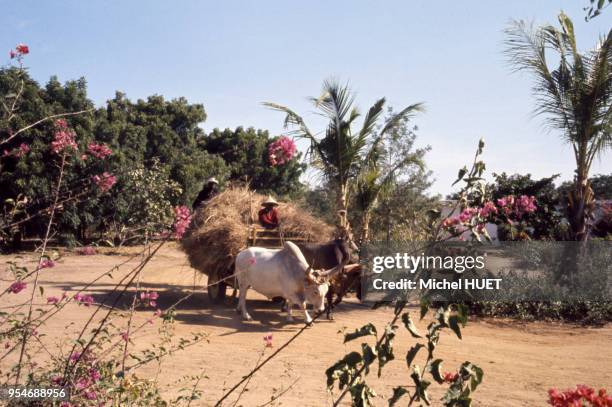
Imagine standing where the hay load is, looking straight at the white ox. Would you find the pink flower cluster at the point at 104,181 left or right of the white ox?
right

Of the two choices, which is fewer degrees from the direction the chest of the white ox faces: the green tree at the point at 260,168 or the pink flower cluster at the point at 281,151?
the pink flower cluster

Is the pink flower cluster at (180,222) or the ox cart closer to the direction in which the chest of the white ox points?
the pink flower cluster

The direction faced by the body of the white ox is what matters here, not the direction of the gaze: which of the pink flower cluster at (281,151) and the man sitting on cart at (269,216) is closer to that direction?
the pink flower cluster

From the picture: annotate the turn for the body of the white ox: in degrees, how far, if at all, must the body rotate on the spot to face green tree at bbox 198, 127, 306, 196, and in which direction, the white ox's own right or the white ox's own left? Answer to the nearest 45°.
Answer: approximately 135° to the white ox's own left

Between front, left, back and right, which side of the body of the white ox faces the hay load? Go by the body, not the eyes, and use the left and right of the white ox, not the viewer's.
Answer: back
